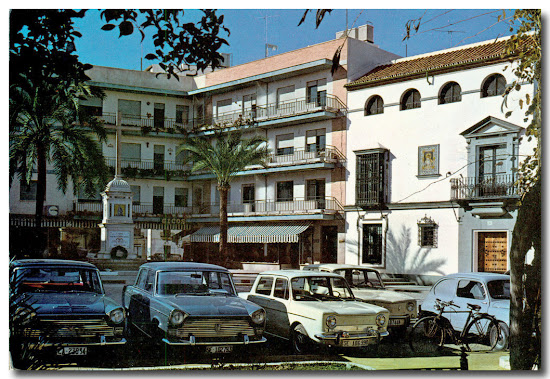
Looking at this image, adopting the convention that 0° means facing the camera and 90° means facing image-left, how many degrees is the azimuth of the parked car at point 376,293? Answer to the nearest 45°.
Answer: approximately 315°

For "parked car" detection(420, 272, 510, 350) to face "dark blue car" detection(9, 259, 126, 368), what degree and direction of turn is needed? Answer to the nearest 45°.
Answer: approximately 90° to its right

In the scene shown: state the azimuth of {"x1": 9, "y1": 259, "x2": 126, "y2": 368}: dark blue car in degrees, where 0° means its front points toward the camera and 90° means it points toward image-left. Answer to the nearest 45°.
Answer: approximately 0°

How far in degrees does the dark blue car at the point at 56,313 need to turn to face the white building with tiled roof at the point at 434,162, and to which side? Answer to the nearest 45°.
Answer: approximately 90° to its left

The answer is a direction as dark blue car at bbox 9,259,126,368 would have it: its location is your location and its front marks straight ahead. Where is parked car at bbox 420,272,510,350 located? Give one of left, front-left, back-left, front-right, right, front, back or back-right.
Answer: left

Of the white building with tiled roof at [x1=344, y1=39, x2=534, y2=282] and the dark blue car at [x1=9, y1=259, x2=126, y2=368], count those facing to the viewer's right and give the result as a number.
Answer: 0

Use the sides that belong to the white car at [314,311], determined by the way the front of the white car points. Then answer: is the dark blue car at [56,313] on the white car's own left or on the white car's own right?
on the white car's own right
